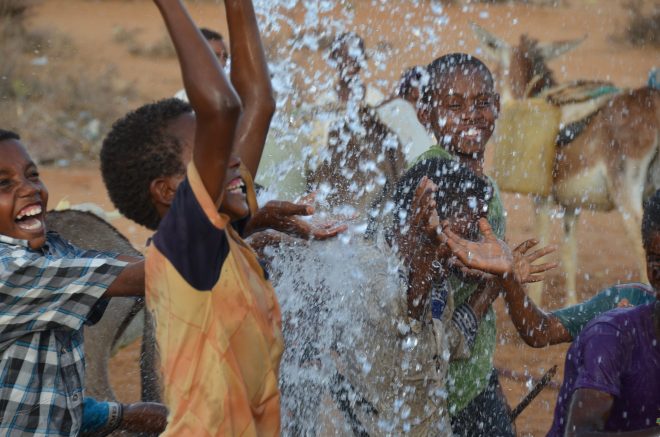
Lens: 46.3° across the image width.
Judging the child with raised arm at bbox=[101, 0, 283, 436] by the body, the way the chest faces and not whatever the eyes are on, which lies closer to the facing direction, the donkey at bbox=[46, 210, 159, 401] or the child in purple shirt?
the child in purple shirt

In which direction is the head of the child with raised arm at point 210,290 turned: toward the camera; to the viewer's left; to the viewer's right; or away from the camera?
to the viewer's right

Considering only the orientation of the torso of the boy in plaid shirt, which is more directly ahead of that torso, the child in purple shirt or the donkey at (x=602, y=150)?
the child in purple shirt

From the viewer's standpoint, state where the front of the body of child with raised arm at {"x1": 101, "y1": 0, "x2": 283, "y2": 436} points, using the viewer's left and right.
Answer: facing to the right of the viewer

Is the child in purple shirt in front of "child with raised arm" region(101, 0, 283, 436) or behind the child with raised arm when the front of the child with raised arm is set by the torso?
in front

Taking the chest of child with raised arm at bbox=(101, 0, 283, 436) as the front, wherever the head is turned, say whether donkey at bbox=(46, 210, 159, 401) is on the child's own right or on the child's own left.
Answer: on the child's own left

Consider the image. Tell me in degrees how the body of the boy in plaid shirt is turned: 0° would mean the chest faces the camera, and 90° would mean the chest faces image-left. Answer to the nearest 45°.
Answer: approximately 315°
